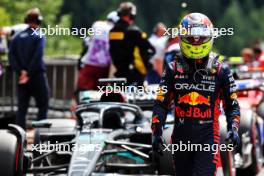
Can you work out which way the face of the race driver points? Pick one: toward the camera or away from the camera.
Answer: toward the camera

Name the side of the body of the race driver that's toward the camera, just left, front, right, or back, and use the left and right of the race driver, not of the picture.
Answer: front

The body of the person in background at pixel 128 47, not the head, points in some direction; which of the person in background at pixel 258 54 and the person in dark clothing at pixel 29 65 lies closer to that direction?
the person in background

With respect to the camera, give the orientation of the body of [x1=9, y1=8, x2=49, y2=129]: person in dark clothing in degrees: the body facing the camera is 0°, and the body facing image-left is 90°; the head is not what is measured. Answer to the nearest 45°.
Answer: approximately 225°

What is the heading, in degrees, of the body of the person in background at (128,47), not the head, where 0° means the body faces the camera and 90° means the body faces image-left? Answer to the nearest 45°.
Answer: approximately 225°

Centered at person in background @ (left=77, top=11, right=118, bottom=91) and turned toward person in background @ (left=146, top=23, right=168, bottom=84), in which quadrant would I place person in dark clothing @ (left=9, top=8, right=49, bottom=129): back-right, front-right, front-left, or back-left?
back-left

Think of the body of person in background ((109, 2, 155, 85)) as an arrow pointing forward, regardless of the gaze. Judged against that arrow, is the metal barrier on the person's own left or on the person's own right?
on the person's own left

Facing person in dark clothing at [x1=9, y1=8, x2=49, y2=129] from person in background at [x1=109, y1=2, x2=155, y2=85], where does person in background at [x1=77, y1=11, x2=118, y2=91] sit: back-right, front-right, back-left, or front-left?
front-right

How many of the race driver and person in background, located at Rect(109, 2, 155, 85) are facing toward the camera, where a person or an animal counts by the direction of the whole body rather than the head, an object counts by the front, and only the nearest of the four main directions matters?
1

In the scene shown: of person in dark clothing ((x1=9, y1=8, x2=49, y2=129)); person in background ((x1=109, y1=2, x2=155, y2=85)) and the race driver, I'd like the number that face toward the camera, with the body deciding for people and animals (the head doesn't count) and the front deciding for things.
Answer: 1
